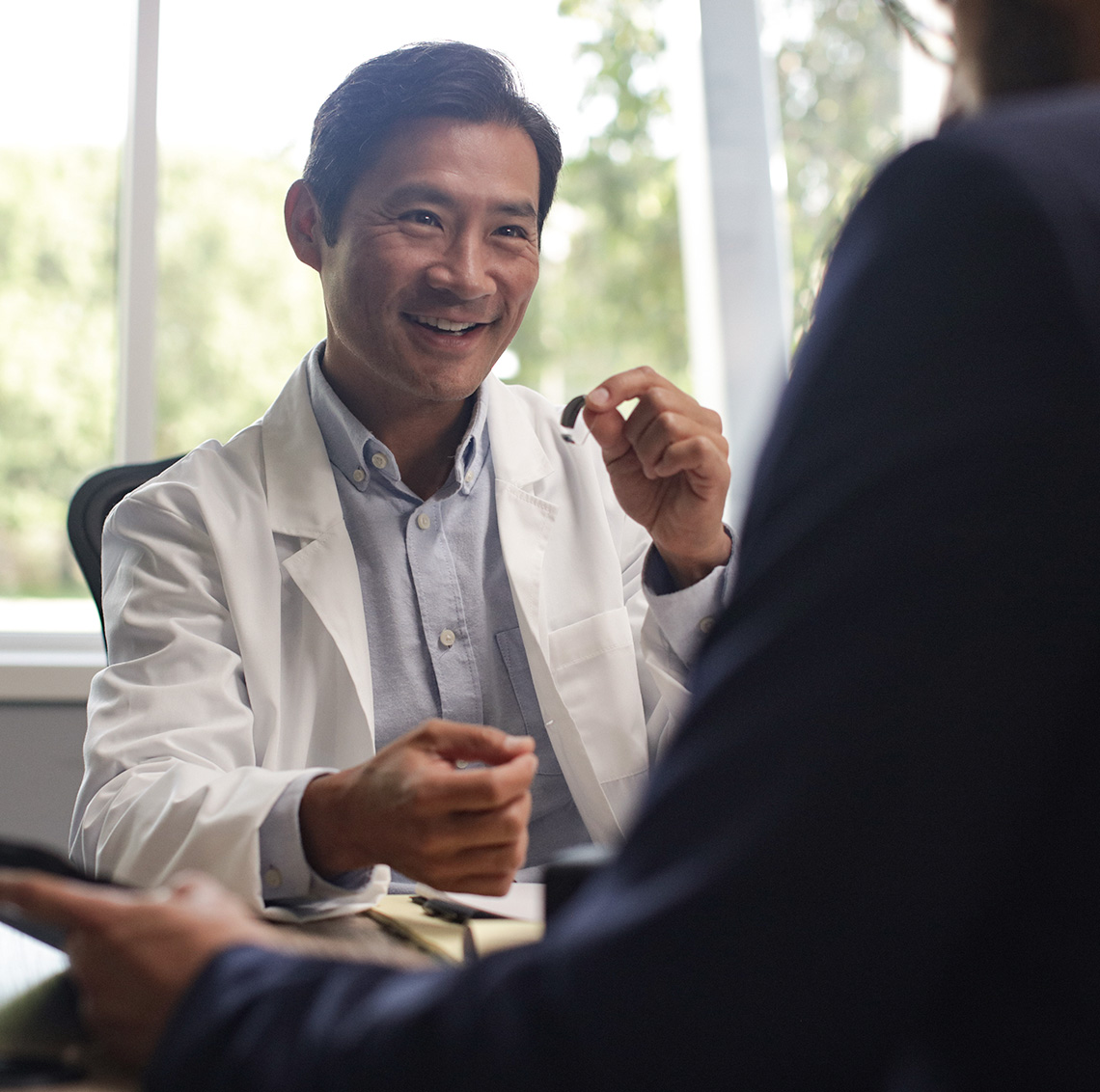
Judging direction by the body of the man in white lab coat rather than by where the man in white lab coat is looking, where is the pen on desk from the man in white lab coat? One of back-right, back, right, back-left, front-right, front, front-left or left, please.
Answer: front-right

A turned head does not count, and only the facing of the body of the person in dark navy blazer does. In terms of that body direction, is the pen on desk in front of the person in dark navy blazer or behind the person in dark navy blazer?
in front

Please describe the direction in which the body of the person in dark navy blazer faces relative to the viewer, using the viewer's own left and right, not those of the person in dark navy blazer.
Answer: facing away from the viewer and to the left of the viewer

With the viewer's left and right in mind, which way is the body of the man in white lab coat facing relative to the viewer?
facing the viewer and to the right of the viewer

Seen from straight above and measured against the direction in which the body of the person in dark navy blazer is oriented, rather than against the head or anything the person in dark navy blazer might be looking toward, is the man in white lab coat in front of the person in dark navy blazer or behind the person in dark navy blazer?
in front

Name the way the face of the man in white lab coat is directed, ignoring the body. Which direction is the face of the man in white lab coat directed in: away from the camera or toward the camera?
toward the camera

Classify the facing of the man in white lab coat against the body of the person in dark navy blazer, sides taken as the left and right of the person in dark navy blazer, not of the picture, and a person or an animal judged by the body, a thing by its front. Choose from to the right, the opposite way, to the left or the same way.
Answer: the opposite way
